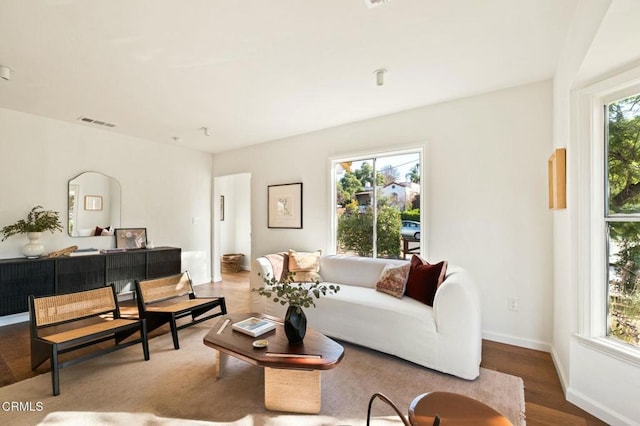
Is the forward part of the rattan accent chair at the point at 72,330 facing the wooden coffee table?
yes

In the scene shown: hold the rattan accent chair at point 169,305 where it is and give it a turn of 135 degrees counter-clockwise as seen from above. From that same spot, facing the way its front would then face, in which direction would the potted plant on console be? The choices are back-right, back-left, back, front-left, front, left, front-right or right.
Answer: front-left

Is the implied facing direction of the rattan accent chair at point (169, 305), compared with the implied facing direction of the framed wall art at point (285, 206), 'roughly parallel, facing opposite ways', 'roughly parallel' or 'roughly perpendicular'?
roughly perpendicular

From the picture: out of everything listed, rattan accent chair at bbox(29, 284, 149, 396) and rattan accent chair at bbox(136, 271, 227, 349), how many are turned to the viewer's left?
0

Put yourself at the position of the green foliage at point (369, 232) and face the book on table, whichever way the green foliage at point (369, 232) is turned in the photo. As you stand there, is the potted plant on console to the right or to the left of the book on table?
right

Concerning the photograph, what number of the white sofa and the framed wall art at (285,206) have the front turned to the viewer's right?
0

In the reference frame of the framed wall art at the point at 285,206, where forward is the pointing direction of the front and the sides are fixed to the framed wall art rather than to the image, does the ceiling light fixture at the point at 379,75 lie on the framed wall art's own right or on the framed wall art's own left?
on the framed wall art's own left

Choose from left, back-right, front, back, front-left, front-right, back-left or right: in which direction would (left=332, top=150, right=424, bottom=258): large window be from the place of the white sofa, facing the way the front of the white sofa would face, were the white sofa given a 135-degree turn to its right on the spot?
front

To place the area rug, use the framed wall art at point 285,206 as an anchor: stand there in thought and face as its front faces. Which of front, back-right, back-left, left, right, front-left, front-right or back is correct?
front-left

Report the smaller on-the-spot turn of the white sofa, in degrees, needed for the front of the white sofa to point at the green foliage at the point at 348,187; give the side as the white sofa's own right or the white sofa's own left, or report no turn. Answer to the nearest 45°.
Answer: approximately 135° to the white sofa's own right

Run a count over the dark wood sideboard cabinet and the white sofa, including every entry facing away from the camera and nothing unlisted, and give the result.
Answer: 0

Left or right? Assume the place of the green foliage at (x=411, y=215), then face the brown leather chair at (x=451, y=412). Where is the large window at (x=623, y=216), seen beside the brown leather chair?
left
